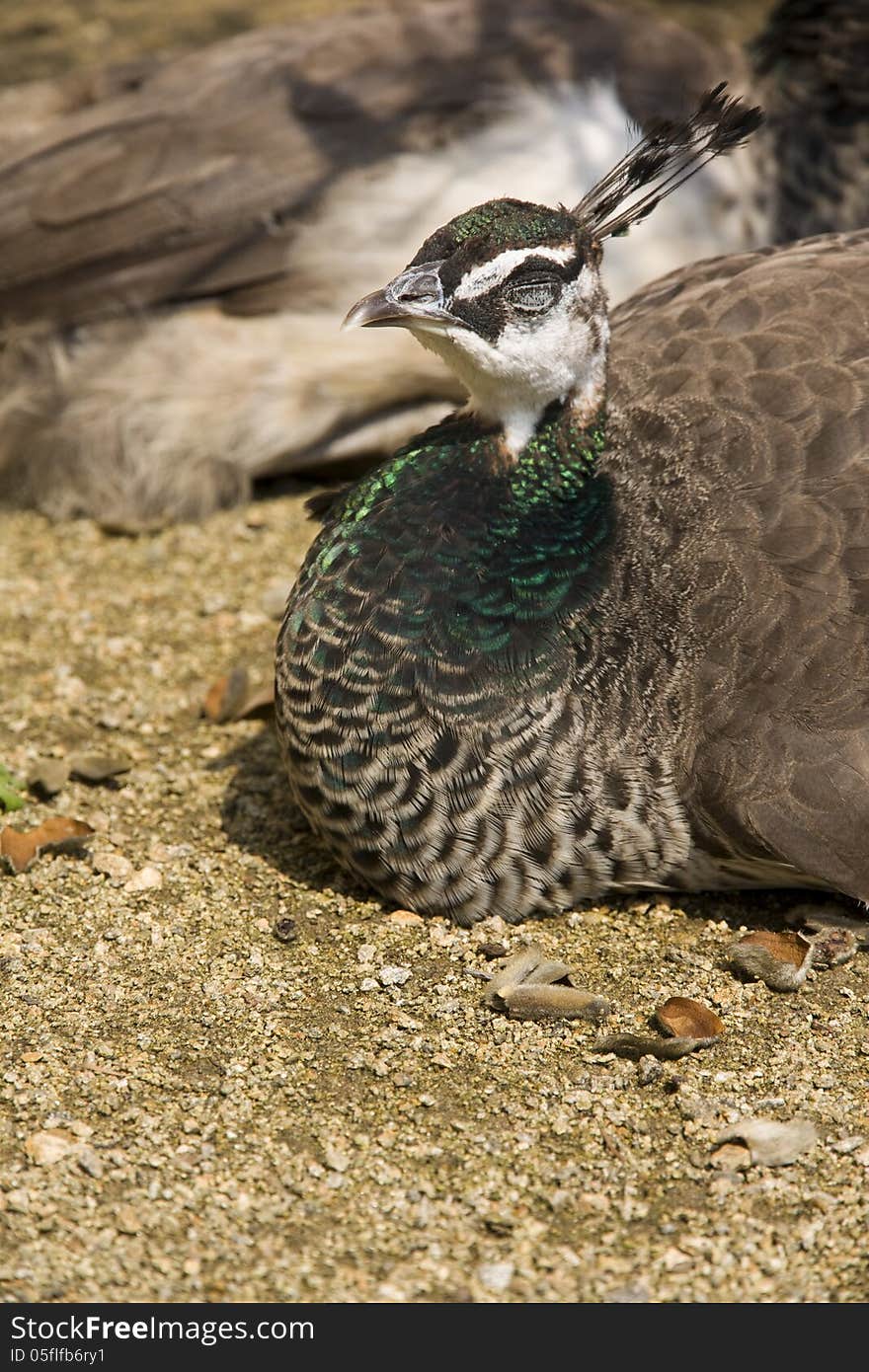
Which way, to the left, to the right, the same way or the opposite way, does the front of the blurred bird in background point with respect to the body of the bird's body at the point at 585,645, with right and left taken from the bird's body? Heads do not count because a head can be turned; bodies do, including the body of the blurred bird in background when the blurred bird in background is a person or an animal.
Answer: the opposite way

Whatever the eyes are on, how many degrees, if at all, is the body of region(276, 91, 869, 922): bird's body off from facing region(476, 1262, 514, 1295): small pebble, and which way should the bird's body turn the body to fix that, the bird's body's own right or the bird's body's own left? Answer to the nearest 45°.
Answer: approximately 90° to the bird's body's own left

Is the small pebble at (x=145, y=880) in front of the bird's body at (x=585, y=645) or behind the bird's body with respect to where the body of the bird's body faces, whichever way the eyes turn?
in front

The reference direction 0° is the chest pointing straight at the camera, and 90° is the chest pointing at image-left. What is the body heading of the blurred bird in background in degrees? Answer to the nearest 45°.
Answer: approximately 270°

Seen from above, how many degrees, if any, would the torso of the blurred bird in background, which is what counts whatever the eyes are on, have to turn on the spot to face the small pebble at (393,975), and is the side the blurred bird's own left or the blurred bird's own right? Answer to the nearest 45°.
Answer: approximately 90° to the blurred bird's own right

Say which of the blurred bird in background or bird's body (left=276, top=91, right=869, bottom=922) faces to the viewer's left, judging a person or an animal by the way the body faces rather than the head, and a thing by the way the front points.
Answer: the bird's body

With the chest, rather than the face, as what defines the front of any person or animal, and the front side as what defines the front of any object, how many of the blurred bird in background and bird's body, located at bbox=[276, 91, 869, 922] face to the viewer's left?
1

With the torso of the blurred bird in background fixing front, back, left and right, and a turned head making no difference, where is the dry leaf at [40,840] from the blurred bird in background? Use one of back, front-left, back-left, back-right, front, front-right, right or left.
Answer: right

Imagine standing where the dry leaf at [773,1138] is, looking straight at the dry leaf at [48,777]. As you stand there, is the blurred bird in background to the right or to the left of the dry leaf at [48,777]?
right

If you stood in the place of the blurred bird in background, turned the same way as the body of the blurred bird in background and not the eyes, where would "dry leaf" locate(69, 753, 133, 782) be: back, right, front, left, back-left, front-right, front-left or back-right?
right

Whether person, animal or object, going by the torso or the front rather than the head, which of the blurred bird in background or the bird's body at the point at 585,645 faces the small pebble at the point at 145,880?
the bird's body

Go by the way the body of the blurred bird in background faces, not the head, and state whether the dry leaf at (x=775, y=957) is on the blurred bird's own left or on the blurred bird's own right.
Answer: on the blurred bird's own right

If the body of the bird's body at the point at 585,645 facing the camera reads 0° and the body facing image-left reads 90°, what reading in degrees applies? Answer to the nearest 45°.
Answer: approximately 90°
